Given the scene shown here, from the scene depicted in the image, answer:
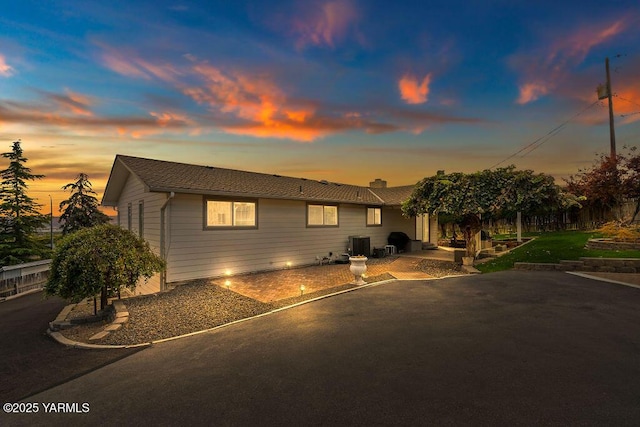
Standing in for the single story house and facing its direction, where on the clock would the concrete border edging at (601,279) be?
The concrete border edging is roughly at 11 o'clock from the single story house.

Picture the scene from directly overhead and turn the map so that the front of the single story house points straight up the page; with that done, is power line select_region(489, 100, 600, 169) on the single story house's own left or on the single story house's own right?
on the single story house's own left

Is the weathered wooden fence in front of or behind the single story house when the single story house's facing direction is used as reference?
behind

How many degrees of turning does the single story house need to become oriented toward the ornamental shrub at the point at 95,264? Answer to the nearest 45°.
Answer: approximately 90° to its right

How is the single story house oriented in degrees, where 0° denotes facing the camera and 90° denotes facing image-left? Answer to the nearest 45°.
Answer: approximately 315°
